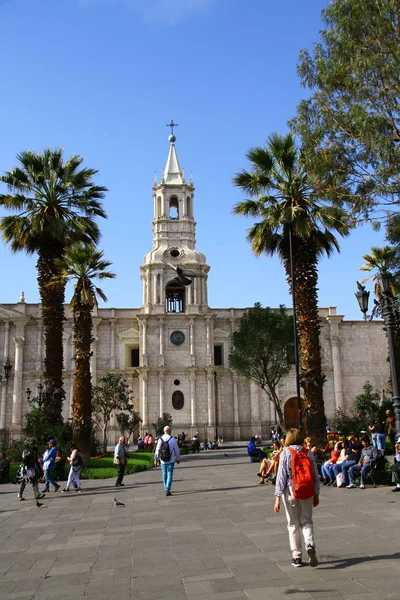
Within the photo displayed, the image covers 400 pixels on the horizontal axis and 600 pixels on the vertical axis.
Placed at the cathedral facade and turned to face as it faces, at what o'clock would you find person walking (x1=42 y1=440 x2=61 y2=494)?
The person walking is roughly at 12 o'clock from the cathedral facade.

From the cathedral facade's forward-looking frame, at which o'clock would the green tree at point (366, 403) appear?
The green tree is roughly at 10 o'clock from the cathedral facade.

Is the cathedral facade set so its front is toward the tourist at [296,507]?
yes

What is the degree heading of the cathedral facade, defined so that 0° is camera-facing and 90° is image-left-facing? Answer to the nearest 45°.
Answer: approximately 0°

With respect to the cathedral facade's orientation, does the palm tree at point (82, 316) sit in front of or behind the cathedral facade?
in front

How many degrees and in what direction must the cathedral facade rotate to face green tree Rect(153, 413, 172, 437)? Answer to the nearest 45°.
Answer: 0° — it already faces it

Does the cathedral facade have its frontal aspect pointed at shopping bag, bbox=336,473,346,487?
yes

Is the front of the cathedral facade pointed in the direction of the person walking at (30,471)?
yes

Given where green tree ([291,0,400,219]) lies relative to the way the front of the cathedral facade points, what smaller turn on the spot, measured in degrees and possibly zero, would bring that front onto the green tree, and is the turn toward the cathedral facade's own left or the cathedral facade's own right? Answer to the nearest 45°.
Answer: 0° — it already faces it

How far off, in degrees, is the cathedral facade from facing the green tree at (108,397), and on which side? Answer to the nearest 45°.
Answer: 0° — it already faces it
